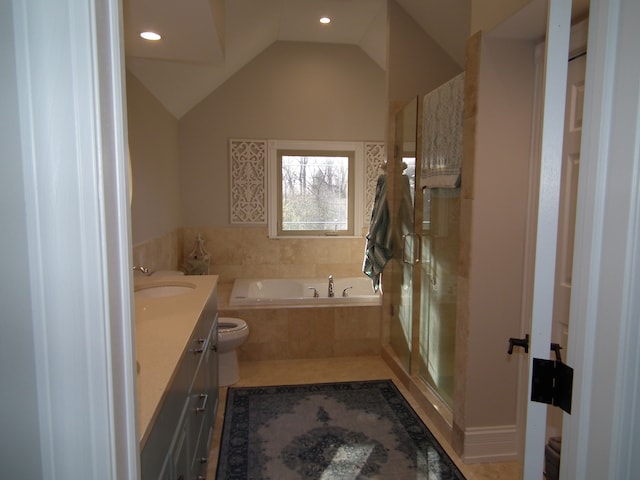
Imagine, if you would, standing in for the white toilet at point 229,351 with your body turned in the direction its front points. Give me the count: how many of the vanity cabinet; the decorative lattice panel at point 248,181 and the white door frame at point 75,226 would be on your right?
2

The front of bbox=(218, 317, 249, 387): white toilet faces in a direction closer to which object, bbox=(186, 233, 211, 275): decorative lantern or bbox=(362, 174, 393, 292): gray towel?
the gray towel

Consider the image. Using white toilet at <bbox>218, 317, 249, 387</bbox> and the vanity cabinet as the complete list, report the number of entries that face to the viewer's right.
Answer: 2

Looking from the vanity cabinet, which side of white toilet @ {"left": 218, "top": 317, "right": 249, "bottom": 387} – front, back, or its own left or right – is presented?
right

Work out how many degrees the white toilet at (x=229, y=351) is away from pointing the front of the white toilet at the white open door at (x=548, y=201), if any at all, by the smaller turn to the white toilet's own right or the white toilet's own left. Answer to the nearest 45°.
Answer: approximately 90° to the white toilet's own right

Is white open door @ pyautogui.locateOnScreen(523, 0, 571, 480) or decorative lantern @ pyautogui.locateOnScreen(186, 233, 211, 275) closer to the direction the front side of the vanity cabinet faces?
the white open door

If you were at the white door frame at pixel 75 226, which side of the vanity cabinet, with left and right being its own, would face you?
right

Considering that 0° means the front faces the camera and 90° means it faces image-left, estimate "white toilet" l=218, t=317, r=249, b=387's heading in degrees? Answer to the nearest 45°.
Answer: approximately 270°

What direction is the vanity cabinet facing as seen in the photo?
to the viewer's right

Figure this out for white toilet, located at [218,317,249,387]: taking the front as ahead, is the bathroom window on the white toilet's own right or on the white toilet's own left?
on the white toilet's own left

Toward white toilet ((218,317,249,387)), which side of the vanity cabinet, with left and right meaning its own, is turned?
left

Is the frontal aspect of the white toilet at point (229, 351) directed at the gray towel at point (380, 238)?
yes
